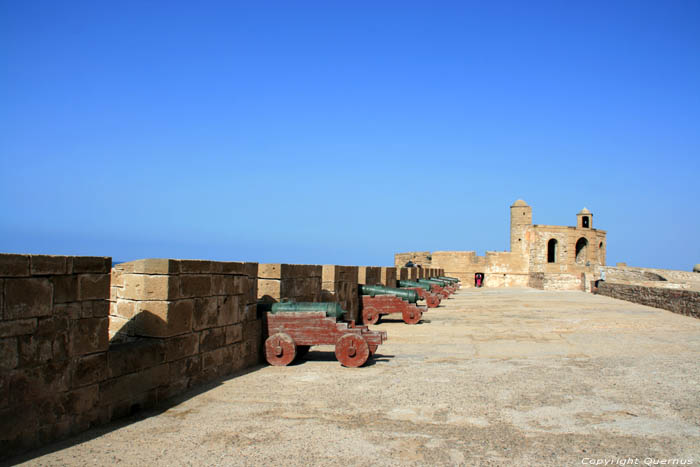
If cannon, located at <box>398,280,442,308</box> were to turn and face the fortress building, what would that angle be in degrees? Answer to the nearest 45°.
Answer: approximately 90° to its right

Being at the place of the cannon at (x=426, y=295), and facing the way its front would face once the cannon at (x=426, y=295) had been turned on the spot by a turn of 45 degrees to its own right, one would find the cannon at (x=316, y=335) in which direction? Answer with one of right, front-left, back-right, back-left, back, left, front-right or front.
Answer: back-left

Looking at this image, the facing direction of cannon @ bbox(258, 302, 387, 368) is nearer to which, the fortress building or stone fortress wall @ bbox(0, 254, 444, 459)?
the stone fortress wall

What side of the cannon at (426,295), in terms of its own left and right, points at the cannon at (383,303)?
left

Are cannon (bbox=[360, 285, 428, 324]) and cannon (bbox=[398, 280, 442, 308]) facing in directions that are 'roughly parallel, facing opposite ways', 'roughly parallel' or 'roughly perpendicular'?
roughly parallel

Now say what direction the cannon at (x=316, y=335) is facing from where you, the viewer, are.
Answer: facing to the left of the viewer

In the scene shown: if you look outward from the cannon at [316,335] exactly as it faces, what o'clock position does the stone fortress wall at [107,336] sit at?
The stone fortress wall is roughly at 10 o'clock from the cannon.

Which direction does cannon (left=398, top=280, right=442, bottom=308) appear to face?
to the viewer's left

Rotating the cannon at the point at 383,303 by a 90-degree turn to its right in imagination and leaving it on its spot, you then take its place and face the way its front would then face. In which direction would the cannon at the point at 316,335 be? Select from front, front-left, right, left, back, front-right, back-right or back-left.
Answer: back

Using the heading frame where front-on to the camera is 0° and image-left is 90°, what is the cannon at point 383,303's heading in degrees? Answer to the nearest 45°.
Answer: approximately 90°
